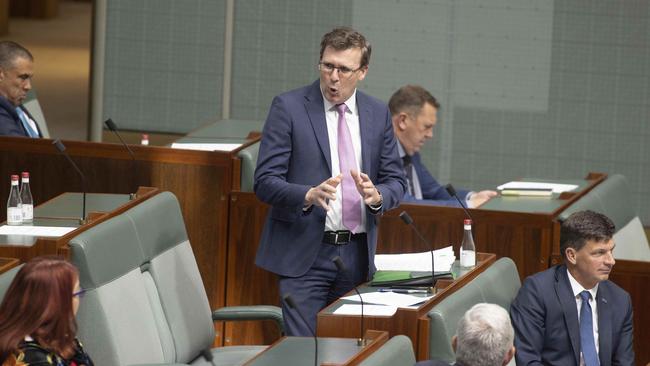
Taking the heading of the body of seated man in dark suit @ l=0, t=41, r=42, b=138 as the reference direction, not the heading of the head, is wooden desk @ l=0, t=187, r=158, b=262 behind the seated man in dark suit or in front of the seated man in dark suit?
in front

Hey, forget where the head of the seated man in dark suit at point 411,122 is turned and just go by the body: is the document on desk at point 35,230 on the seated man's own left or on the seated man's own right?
on the seated man's own right

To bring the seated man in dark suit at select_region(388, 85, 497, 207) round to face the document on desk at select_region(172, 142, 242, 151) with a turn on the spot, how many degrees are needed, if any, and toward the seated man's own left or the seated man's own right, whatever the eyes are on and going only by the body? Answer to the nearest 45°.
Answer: approximately 135° to the seated man's own right

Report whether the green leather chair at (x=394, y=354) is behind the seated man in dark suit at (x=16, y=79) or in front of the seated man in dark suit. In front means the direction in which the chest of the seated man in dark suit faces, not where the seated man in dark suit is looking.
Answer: in front

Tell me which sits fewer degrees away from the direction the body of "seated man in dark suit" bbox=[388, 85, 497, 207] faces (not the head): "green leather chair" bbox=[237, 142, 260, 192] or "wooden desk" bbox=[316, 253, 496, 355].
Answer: the wooden desk

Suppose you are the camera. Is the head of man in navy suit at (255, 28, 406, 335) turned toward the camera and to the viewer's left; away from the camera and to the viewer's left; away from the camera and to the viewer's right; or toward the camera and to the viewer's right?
toward the camera and to the viewer's left
